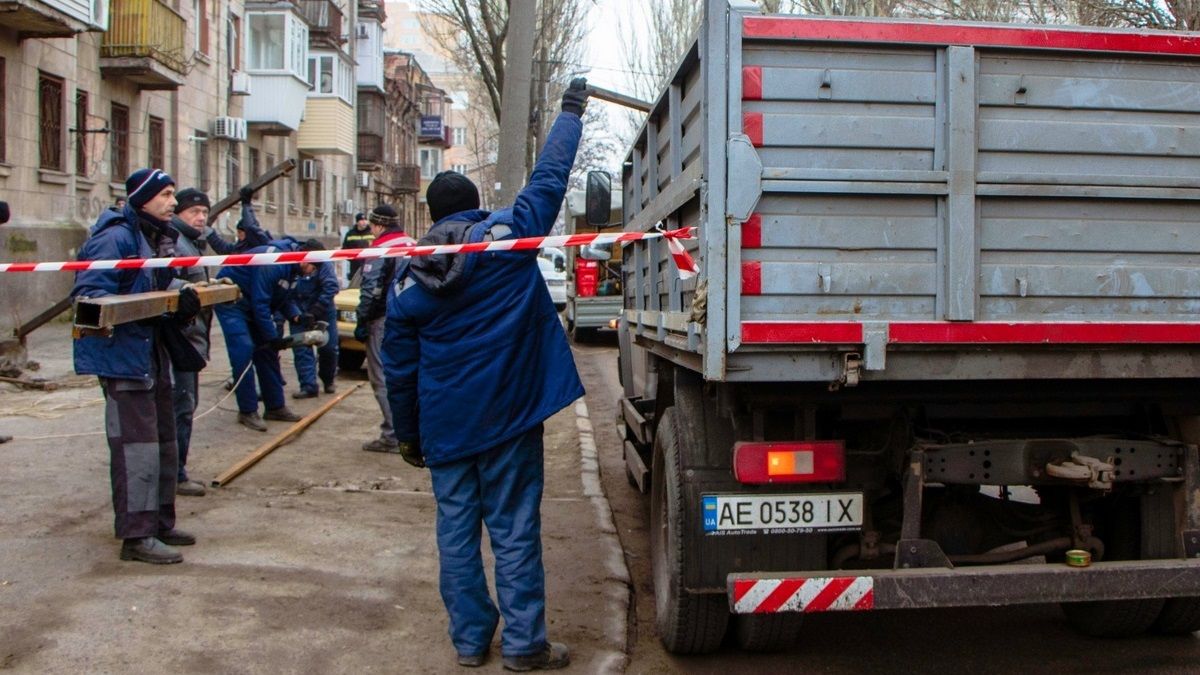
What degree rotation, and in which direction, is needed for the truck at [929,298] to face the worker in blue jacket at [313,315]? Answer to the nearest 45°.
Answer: approximately 45° to its left

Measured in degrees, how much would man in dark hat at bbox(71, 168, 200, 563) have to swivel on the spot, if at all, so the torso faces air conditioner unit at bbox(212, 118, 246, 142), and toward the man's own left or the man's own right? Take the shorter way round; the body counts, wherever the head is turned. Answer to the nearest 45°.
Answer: approximately 90° to the man's own left

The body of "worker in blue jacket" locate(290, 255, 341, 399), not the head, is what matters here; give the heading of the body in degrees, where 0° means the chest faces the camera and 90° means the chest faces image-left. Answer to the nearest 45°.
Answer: approximately 45°

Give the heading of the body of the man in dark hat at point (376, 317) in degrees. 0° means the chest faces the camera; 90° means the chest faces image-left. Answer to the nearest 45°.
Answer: approximately 90°

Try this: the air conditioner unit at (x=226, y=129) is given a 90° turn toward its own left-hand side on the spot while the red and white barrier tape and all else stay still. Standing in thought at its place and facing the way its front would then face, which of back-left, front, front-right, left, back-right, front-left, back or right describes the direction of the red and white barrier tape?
back-right

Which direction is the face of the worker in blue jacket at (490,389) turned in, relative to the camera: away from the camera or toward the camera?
away from the camera

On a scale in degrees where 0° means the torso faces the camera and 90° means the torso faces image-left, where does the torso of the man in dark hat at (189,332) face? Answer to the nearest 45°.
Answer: approximately 315°

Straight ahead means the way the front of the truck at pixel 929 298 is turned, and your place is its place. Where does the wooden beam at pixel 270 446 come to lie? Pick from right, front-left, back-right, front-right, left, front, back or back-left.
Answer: front-left

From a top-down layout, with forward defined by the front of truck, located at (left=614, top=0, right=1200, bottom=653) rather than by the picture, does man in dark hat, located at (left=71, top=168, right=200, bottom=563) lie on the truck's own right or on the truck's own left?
on the truck's own left

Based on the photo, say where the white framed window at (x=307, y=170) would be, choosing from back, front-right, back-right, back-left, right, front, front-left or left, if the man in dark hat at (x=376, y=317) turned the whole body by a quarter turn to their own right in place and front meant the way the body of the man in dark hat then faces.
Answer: front

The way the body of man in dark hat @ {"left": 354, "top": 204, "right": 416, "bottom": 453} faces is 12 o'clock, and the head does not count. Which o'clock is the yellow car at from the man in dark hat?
The yellow car is roughly at 3 o'clock from the man in dark hat.

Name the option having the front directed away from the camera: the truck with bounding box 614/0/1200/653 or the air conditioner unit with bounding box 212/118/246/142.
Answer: the truck

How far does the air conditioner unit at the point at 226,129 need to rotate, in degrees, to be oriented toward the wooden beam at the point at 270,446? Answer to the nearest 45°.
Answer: approximately 45° to its right

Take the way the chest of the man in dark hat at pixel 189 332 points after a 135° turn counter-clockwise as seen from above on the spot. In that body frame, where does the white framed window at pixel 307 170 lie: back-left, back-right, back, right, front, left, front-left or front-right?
front

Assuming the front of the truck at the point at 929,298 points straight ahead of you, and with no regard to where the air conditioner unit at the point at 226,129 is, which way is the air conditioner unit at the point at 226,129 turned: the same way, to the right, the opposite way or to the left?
to the right

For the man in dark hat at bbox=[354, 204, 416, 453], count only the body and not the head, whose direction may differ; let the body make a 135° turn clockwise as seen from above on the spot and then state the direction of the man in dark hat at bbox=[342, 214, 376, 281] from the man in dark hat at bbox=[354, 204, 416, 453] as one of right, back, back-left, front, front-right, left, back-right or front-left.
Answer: front-left

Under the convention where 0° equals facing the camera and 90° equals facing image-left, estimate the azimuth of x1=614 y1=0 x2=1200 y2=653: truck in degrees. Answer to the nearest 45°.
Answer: approximately 180°
